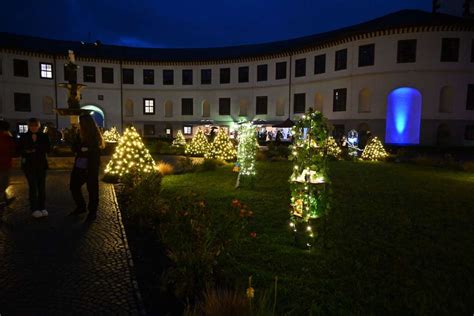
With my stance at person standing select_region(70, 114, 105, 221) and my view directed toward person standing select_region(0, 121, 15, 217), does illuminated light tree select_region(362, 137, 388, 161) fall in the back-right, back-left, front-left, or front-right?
back-right

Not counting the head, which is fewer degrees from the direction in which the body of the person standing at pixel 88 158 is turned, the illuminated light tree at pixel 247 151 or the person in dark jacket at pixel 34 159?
the person in dark jacket

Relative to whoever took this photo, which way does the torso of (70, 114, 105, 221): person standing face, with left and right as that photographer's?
facing the viewer and to the left of the viewer

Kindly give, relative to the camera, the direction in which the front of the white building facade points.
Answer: facing the viewer

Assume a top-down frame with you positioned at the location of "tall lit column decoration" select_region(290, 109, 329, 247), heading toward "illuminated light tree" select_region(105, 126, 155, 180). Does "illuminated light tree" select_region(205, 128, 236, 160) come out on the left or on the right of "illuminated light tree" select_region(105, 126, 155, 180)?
right

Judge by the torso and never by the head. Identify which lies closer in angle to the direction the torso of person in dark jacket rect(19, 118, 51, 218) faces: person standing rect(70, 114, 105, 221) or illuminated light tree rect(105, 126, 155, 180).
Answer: the person standing

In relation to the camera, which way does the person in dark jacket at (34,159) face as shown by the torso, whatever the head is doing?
toward the camera

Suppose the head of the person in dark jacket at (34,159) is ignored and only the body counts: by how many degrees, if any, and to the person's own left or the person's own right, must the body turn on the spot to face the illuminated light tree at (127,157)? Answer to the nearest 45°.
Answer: approximately 135° to the person's own left

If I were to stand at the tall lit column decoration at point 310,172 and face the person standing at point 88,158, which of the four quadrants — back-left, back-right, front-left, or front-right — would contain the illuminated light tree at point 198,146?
front-right

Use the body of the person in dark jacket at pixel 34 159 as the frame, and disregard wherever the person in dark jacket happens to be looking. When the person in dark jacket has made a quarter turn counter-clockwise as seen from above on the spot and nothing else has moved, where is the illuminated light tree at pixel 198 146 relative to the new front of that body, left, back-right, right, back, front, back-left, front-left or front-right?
front-left

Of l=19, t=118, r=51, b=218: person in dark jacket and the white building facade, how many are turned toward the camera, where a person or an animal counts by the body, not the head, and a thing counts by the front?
2

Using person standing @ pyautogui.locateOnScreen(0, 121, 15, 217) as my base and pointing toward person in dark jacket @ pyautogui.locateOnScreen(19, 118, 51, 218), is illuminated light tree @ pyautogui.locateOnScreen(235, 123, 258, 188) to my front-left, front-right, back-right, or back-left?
front-left
